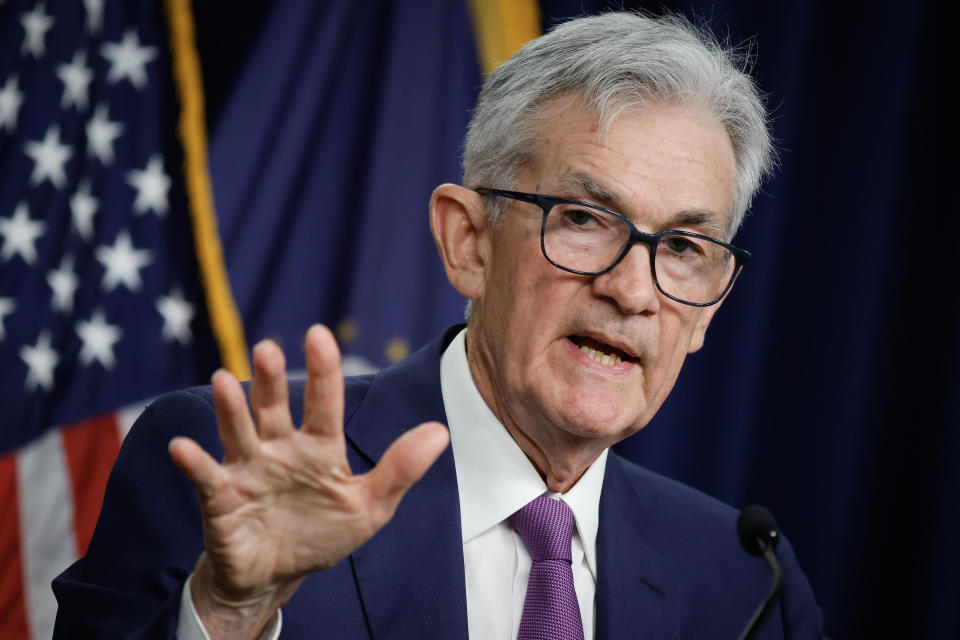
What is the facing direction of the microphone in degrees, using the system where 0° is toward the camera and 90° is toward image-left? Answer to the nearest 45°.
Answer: approximately 135°

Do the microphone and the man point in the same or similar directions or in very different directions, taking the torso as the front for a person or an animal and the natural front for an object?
very different directions

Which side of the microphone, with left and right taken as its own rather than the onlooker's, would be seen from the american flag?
front

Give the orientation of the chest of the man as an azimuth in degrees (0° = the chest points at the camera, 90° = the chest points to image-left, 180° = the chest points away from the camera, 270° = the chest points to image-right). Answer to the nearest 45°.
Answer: approximately 315°
